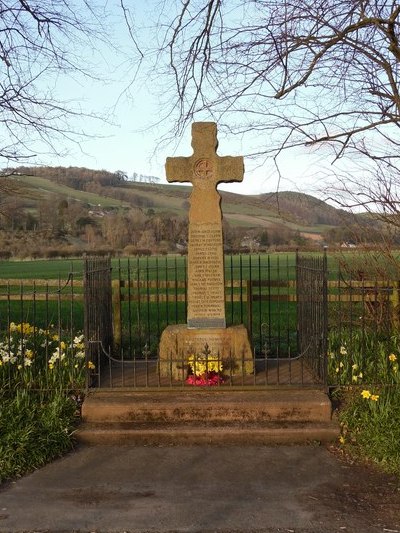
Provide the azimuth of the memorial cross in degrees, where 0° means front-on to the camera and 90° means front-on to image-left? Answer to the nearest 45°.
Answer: approximately 0°
